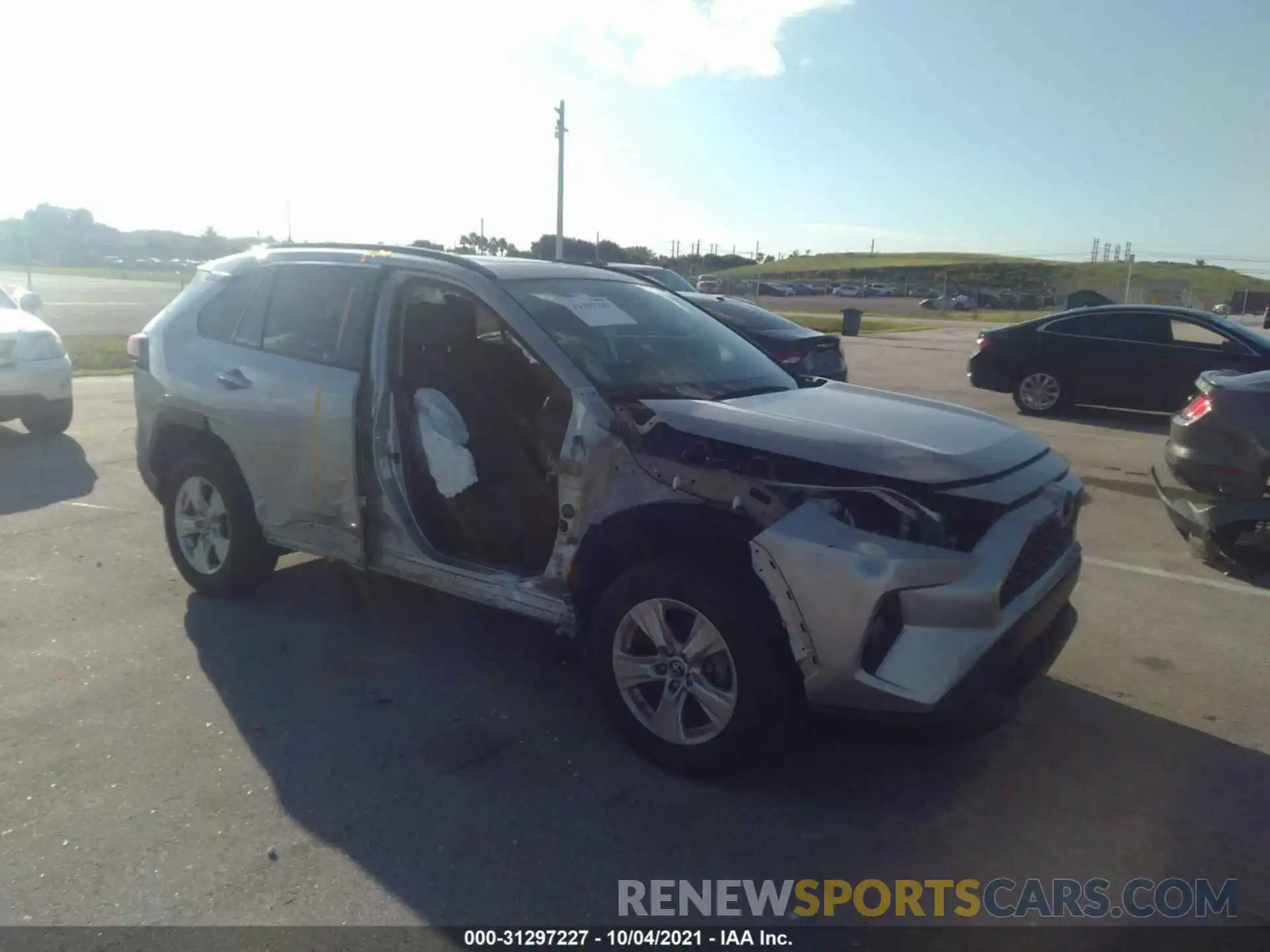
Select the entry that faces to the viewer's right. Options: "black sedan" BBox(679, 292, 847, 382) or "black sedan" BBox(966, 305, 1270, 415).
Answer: "black sedan" BBox(966, 305, 1270, 415)

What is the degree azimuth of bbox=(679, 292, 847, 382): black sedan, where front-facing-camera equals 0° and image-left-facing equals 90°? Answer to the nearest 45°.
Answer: approximately 135°

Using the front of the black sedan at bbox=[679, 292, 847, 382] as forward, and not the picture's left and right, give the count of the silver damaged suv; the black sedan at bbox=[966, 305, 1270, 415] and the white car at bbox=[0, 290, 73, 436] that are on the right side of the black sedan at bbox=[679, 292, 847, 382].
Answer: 1

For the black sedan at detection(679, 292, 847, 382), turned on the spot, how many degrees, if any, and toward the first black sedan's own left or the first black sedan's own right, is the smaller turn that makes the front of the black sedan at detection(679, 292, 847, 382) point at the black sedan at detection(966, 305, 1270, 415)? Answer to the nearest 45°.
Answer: approximately 90° to the first black sedan's own right

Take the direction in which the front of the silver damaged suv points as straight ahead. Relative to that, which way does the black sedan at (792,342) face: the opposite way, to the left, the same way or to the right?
the opposite way

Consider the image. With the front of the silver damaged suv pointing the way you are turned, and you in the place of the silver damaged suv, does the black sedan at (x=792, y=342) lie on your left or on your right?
on your left

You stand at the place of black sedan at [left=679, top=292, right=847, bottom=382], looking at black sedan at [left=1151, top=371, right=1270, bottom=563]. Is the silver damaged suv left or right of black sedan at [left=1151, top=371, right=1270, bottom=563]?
right

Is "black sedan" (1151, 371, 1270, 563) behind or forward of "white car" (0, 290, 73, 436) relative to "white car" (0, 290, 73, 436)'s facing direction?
forward

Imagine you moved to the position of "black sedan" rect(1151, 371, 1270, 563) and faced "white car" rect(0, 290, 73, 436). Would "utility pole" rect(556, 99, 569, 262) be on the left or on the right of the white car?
right

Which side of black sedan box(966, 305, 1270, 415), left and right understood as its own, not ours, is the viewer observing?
right

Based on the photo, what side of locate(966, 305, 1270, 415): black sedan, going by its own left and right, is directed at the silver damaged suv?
right

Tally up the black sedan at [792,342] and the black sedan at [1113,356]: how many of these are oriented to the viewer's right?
1
